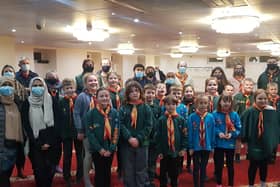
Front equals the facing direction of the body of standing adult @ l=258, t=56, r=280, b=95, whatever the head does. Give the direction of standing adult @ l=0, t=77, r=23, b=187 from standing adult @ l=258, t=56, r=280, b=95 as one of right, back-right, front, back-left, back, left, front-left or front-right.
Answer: front-right

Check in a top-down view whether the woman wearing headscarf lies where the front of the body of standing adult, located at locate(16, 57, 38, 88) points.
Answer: yes

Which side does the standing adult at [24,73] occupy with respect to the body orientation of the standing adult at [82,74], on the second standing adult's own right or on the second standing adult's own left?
on the second standing adult's own right

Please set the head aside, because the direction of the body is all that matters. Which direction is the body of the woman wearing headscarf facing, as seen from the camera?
toward the camera

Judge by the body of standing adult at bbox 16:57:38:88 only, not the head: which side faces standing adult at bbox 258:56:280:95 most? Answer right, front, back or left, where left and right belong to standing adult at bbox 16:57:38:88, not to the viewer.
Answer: left

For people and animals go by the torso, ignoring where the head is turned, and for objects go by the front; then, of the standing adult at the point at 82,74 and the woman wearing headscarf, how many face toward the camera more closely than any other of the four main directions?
2

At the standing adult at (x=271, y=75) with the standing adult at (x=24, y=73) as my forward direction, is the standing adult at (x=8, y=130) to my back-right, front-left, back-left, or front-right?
front-left

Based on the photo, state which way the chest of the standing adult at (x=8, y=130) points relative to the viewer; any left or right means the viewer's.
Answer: facing the viewer

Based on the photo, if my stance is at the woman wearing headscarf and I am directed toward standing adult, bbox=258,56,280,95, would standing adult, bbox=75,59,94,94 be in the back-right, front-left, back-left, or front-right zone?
front-left

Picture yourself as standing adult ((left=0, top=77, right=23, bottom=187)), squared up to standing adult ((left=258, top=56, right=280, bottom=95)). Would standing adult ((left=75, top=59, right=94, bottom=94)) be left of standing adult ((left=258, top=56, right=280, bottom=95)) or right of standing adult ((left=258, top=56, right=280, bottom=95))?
left

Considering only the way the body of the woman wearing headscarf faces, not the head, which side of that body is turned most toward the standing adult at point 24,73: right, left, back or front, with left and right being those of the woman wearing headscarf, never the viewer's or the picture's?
back
